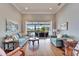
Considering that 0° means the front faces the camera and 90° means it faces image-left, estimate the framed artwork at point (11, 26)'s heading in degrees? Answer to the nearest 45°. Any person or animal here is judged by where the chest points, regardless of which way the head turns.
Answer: approximately 315°

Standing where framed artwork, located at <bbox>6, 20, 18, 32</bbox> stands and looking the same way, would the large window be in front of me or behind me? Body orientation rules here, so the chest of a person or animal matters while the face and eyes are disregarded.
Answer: in front

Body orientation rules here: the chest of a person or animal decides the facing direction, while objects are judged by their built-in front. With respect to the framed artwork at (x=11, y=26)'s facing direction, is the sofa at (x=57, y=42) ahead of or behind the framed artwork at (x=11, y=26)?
ahead
